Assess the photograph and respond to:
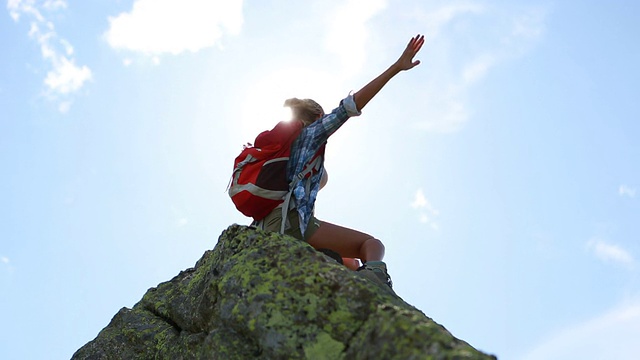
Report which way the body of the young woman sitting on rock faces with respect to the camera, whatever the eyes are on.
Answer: to the viewer's right
